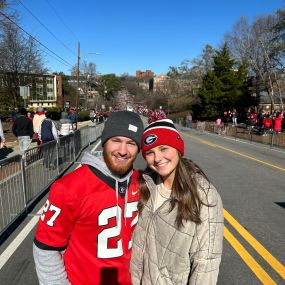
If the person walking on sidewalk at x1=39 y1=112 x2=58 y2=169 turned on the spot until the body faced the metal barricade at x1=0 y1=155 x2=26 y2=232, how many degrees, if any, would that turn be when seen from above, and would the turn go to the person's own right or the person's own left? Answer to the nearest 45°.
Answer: approximately 180°

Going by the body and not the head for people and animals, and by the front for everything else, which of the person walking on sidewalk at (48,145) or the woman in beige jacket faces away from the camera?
the person walking on sidewalk

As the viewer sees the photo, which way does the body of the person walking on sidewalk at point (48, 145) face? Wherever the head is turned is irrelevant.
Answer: away from the camera

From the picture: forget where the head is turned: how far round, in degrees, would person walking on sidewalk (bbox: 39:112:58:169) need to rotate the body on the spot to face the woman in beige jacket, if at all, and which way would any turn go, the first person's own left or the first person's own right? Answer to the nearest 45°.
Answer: approximately 180°

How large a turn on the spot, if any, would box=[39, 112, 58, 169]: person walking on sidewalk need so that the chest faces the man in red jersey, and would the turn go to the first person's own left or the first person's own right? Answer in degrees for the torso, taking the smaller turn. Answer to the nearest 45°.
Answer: approximately 180°
